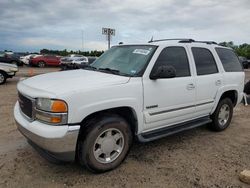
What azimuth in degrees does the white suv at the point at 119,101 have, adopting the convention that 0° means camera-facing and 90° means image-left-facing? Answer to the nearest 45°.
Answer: approximately 45°

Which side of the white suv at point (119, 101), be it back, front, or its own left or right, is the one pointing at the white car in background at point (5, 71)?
right
